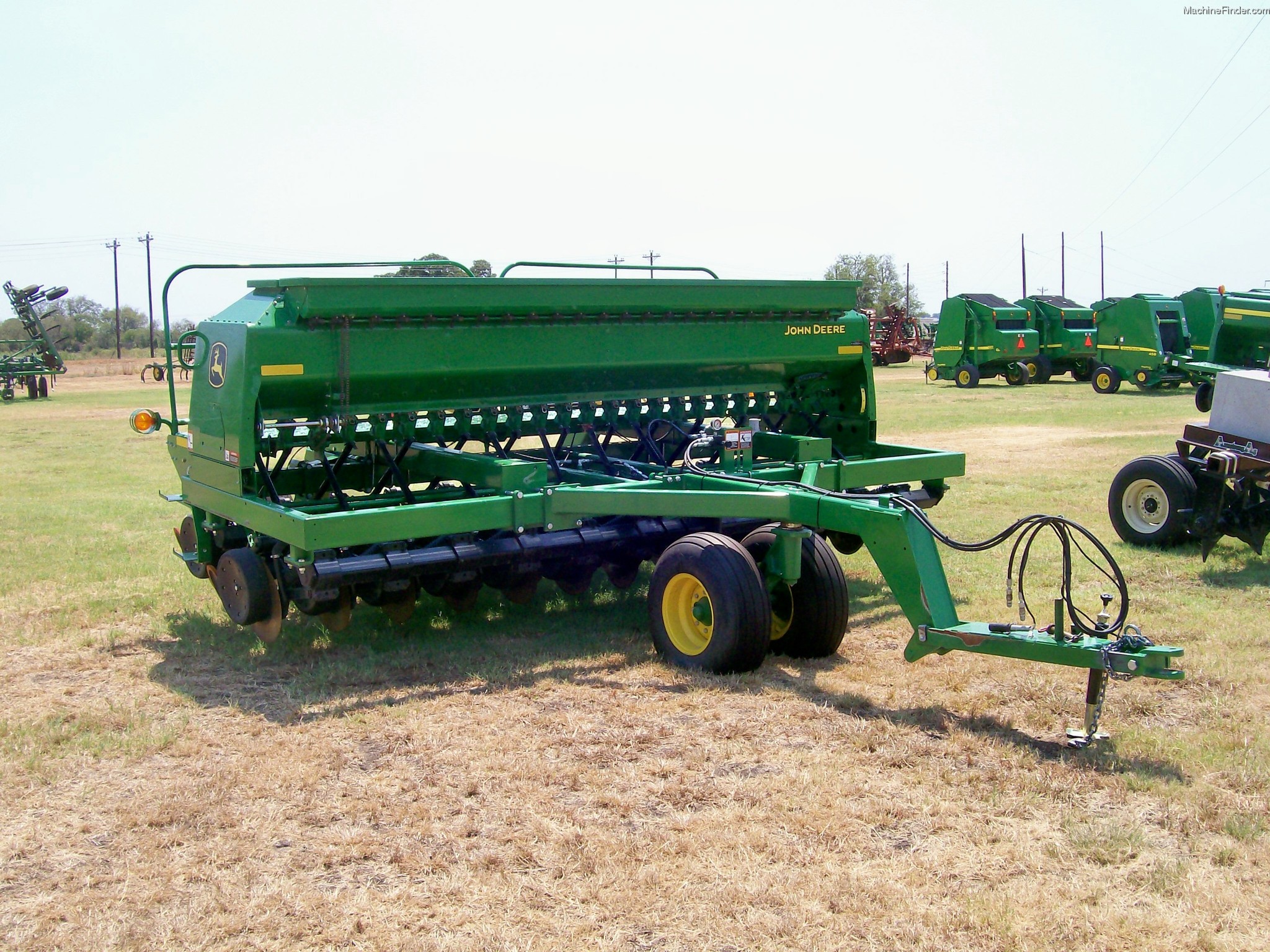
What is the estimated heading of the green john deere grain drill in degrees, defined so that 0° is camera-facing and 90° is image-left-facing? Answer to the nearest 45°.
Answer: approximately 315°
